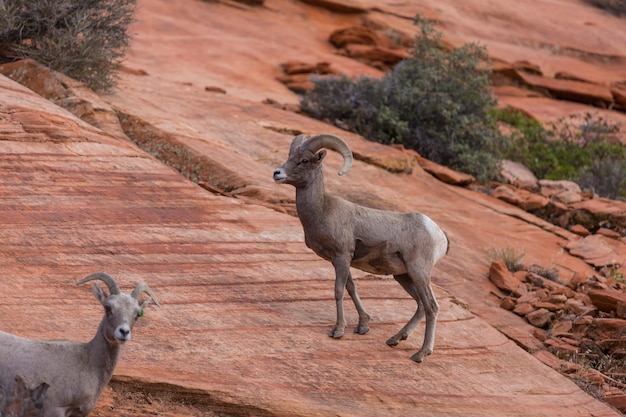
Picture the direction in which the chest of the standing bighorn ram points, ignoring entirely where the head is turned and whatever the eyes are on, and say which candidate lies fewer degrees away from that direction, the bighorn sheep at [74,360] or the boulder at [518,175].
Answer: the bighorn sheep

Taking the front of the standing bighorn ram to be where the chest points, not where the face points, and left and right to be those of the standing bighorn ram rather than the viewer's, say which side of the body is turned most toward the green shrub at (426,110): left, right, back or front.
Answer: right

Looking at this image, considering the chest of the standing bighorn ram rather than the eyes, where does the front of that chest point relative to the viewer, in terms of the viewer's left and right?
facing to the left of the viewer

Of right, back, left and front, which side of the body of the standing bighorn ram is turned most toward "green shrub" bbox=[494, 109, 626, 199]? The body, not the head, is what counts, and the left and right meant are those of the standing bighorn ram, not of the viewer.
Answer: right

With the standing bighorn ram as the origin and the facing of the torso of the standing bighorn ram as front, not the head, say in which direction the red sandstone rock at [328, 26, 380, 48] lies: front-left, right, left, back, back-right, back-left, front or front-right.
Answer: right

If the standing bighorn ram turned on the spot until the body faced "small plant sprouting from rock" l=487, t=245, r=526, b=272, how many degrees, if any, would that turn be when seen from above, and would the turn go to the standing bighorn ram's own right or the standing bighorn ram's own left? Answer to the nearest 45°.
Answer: approximately 135° to the standing bighorn ram's own right

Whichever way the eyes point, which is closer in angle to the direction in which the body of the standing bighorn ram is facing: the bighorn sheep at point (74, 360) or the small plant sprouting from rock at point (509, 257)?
the bighorn sheep

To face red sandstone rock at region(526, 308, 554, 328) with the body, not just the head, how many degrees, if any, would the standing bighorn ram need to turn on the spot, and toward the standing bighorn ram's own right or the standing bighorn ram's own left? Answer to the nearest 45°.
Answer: approximately 135° to the standing bighorn ram's own right
